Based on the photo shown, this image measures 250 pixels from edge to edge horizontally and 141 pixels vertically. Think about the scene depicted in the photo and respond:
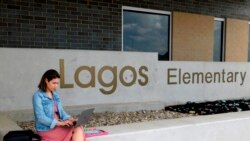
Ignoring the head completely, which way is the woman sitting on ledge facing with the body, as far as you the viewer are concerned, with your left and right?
facing the viewer and to the right of the viewer

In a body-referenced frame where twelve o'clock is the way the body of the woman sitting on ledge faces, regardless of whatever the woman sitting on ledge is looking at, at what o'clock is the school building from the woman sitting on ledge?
The school building is roughly at 8 o'clock from the woman sitting on ledge.

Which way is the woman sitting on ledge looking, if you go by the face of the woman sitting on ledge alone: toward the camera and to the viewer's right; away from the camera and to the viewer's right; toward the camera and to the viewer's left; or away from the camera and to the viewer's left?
toward the camera and to the viewer's right

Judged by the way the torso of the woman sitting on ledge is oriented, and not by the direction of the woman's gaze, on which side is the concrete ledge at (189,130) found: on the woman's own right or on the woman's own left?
on the woman's own left
